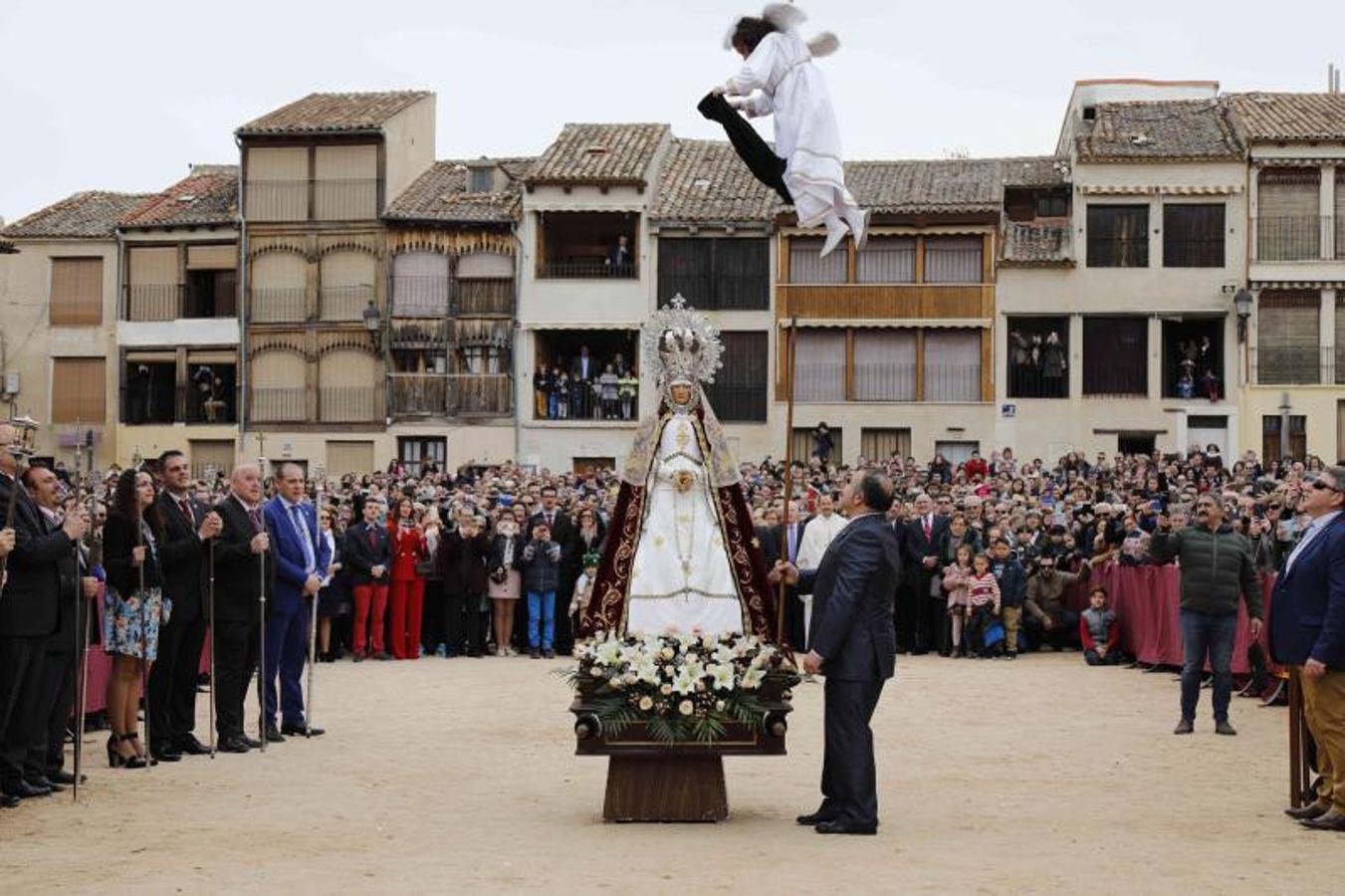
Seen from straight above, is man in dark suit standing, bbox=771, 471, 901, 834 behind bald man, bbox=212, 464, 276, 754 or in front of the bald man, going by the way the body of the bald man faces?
in front

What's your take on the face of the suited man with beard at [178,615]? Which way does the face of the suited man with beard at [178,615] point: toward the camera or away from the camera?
toward the camera

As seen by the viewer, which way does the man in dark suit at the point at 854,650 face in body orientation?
to the viewer's left

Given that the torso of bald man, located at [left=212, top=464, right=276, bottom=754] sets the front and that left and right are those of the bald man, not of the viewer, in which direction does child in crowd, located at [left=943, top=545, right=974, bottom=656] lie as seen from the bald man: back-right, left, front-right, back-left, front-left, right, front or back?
left

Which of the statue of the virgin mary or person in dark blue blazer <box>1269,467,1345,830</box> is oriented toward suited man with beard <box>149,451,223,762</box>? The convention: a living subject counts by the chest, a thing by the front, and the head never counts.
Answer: the person in dark blue blazer

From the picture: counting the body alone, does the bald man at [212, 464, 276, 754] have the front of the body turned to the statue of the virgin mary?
yes

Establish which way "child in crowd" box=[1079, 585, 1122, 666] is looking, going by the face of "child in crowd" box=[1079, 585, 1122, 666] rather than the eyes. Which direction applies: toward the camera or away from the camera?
toward the camera

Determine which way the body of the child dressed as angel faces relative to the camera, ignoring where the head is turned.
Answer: to the viewer's left

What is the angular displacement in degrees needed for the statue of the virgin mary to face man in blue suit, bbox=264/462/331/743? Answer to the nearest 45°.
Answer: approximately 135° to its right

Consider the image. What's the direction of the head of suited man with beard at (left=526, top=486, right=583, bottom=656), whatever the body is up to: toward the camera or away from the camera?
toward the camera

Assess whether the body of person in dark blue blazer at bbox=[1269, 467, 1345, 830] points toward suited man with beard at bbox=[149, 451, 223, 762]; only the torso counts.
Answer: yes

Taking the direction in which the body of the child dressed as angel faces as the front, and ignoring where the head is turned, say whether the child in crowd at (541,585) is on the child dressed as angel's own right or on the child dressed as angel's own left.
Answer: on the child dressed as angel's own right

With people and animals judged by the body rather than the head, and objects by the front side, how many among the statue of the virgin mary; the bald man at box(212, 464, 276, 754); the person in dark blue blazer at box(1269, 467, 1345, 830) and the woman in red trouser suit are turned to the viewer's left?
1

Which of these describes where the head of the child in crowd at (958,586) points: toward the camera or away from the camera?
toward the camera

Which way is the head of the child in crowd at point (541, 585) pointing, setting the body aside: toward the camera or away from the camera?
toward the camera

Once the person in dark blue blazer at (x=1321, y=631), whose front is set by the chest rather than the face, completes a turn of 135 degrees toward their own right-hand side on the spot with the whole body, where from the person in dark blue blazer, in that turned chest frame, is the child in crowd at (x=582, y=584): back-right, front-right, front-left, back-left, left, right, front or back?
left

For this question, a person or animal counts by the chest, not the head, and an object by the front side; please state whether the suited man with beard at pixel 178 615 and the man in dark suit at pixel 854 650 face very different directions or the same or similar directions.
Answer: very different directions

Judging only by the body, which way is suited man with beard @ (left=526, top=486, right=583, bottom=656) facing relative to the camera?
toward the camera

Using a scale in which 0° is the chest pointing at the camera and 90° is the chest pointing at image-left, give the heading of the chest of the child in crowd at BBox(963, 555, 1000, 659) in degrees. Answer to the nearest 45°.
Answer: approximately 0°
